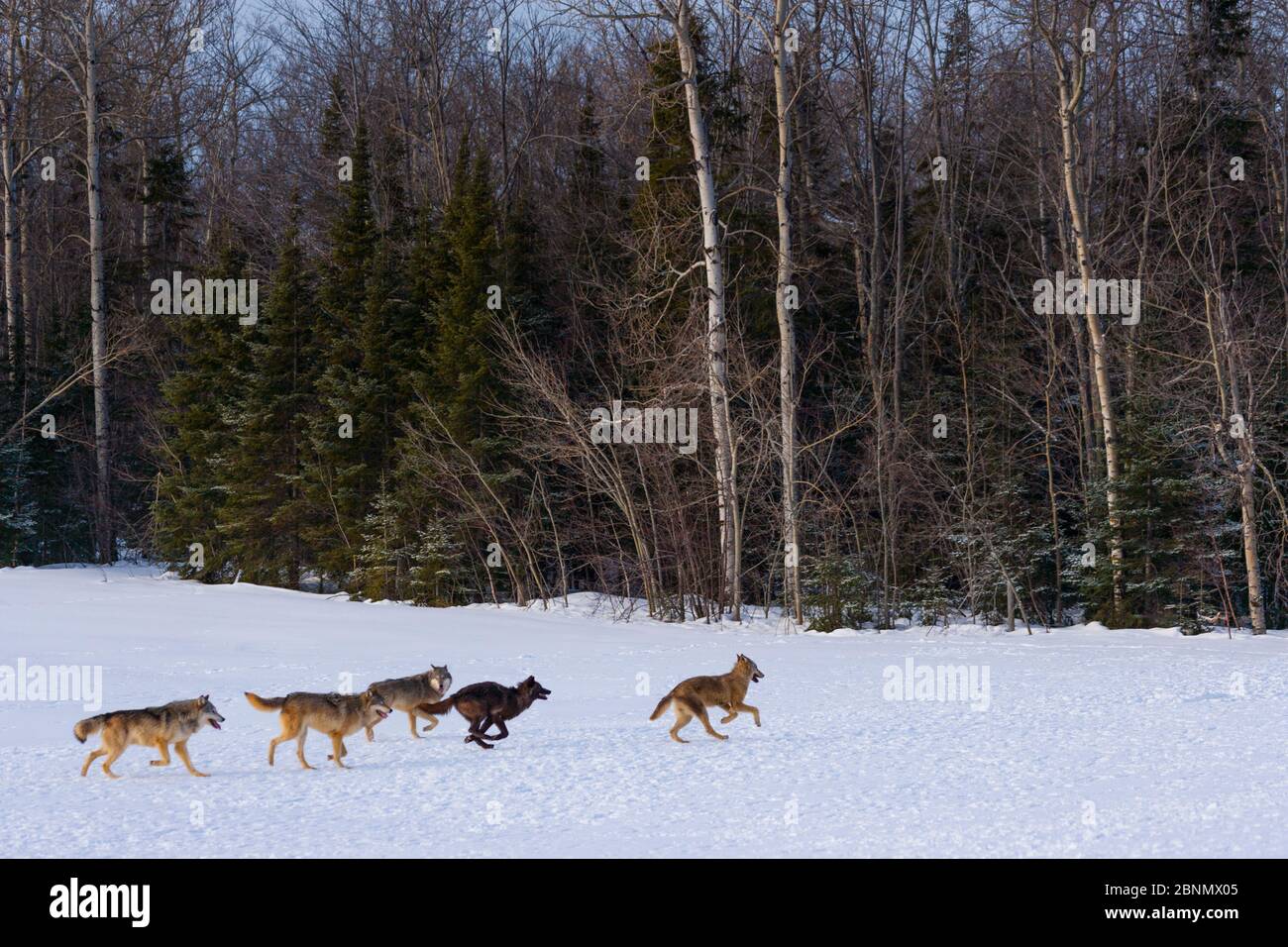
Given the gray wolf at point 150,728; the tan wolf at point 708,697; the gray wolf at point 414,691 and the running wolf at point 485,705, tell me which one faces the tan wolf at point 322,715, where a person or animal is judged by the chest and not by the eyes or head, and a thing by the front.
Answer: the gray wolf at point 150,728

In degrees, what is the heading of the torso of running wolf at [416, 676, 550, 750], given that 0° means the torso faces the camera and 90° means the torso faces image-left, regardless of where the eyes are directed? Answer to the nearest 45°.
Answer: approximately 270°

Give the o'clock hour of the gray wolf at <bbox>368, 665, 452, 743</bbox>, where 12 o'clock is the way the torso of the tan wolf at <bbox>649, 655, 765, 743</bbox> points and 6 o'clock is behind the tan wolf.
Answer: The gray wolf is roughly at 6 o'clock from the tan wolf.

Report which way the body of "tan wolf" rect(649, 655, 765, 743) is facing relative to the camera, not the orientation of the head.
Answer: to the viewer's right

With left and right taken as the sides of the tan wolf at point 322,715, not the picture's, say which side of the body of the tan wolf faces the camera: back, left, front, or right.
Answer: right

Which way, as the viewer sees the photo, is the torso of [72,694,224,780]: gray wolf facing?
to the viewer's right

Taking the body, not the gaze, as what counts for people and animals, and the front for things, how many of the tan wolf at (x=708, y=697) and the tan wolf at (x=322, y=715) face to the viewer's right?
2

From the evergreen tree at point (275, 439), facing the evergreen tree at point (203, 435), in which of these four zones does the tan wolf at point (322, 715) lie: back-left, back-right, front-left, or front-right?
back-left

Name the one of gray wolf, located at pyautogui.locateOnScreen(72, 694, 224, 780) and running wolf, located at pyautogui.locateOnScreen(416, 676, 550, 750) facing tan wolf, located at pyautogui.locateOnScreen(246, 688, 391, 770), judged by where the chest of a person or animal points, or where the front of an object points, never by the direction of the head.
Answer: the gray wolf

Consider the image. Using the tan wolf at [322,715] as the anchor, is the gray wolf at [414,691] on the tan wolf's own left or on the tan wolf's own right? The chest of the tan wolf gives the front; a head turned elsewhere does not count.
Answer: on the tan wolf's own left

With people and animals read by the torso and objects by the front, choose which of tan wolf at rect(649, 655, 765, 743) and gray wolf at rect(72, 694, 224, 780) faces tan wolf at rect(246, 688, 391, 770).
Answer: the gray wolf

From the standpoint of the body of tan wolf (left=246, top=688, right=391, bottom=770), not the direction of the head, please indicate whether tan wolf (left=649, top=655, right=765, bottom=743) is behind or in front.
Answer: in front

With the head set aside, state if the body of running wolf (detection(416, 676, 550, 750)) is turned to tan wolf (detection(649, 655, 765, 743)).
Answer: yes
